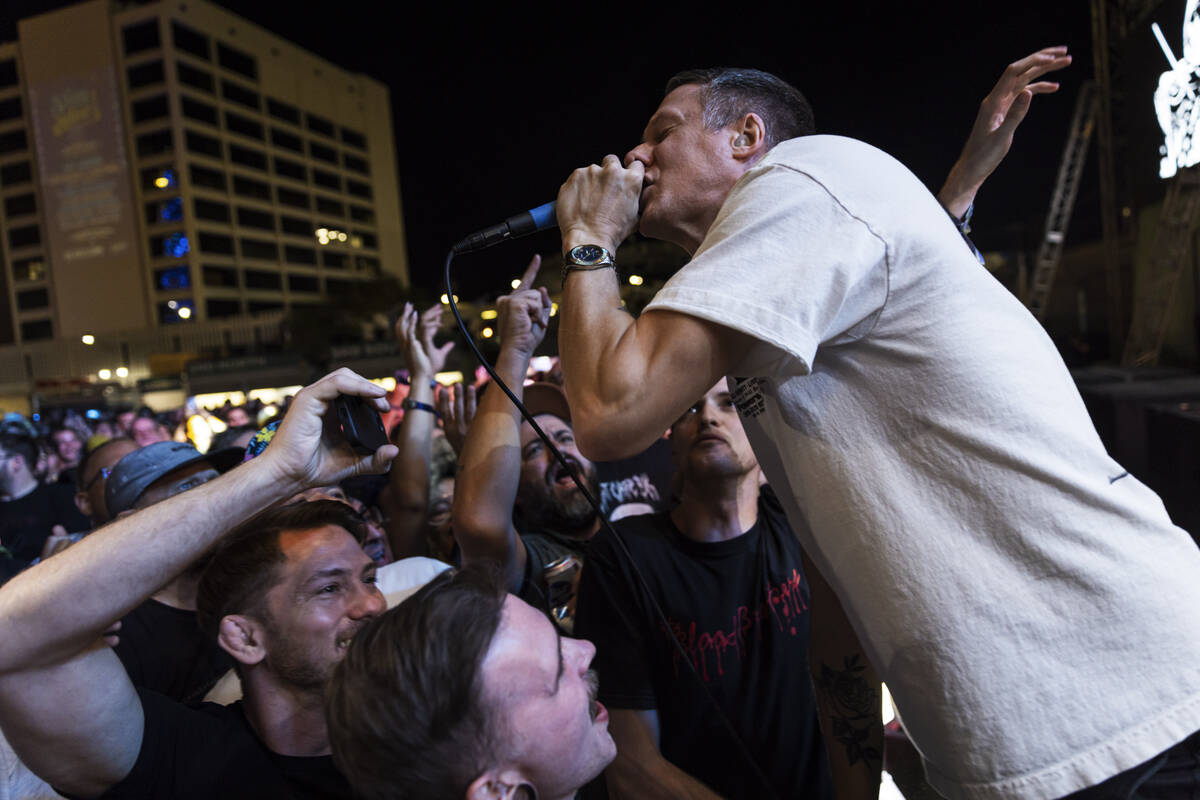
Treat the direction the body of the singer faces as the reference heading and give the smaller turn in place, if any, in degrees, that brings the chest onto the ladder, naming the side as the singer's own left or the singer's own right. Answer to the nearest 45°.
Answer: approximately 90° to the singer's own right

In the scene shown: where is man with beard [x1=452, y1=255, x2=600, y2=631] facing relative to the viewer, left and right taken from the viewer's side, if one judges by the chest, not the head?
facing the viewer and to the right of the viewer

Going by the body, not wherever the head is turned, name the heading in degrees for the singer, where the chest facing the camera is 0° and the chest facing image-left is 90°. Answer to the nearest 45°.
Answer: approximately 90°

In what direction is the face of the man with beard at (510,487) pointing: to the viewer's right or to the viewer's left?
to the viewer's right

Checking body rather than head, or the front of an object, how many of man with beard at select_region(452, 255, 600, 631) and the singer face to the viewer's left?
1

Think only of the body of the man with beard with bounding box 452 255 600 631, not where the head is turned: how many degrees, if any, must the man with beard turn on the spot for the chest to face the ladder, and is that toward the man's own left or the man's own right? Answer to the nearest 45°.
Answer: approximately 90° to the man's own left

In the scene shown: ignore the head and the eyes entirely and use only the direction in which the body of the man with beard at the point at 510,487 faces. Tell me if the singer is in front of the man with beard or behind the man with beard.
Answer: in front

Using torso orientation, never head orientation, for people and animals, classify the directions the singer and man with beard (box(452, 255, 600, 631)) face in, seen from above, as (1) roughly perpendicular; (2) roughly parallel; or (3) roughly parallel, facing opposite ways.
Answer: roughly parallel, facing opposite ways

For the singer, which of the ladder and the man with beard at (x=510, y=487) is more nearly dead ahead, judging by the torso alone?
the man with beard

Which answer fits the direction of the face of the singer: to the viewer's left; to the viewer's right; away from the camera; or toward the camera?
to the viewer's left

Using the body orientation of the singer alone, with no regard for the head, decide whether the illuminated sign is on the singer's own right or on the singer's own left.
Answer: on the singer's own right
